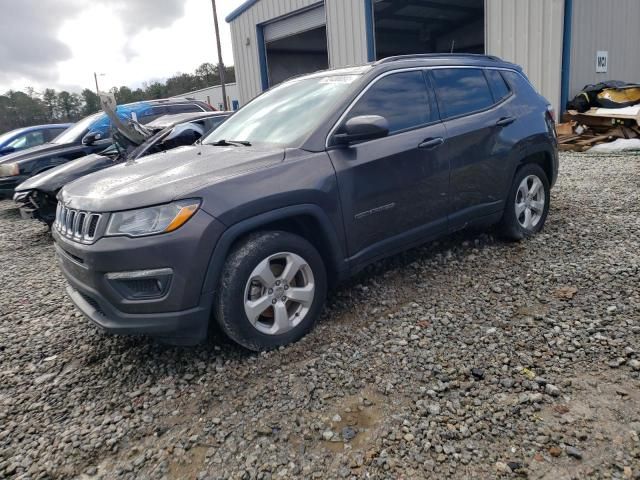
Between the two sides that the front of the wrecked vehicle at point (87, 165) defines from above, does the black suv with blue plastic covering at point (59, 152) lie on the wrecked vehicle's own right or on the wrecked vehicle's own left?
on the wrecked vehicle's own right

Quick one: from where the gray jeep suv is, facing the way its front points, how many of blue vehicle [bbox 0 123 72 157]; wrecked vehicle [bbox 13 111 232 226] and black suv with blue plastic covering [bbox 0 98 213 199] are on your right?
3

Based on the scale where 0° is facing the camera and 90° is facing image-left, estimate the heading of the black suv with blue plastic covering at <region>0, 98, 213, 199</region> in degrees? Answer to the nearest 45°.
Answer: approximately 45°

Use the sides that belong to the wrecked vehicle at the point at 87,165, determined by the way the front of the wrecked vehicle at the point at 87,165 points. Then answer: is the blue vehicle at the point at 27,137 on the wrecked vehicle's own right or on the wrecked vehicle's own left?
on the wrecked vehicle's own right

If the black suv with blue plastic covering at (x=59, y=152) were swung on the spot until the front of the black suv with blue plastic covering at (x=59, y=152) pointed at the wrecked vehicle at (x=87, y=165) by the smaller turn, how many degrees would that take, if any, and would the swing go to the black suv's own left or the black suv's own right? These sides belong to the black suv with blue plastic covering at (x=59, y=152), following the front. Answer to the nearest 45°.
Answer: approximately 45° to the black suv's own left

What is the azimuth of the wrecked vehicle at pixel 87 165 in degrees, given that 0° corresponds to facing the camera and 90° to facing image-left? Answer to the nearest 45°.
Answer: approximately 45°

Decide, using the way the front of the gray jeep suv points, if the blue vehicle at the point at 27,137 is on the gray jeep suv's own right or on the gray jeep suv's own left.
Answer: on the gray jeep suv's own right
